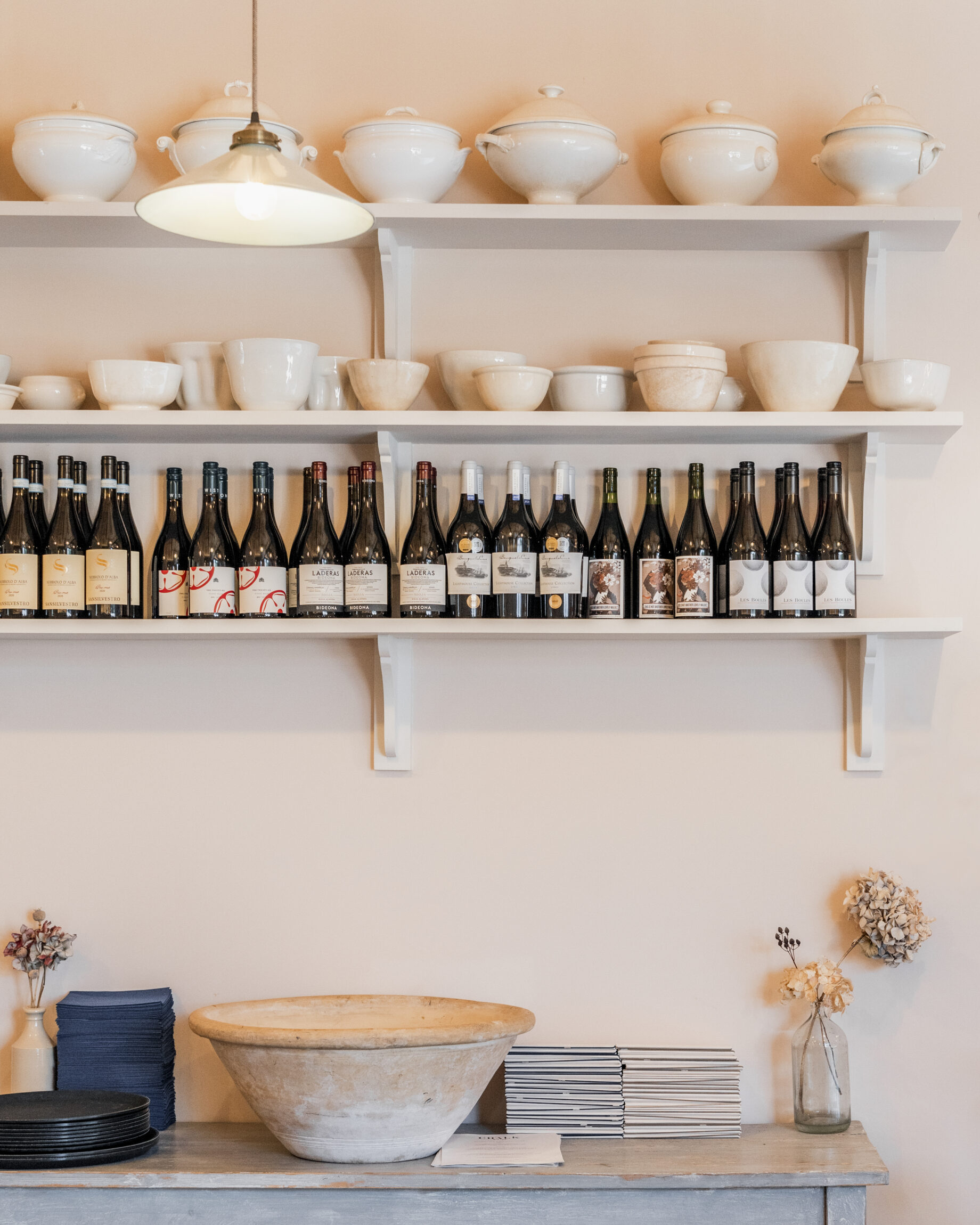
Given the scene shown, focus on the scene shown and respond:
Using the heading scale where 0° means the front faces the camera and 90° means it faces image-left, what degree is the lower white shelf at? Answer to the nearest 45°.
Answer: approximately 0°

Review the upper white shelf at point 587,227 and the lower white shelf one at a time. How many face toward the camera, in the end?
2

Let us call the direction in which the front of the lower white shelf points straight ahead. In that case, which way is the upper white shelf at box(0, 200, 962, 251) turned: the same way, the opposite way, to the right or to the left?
the same way

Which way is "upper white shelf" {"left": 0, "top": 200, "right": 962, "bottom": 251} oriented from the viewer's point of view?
toward the camera
